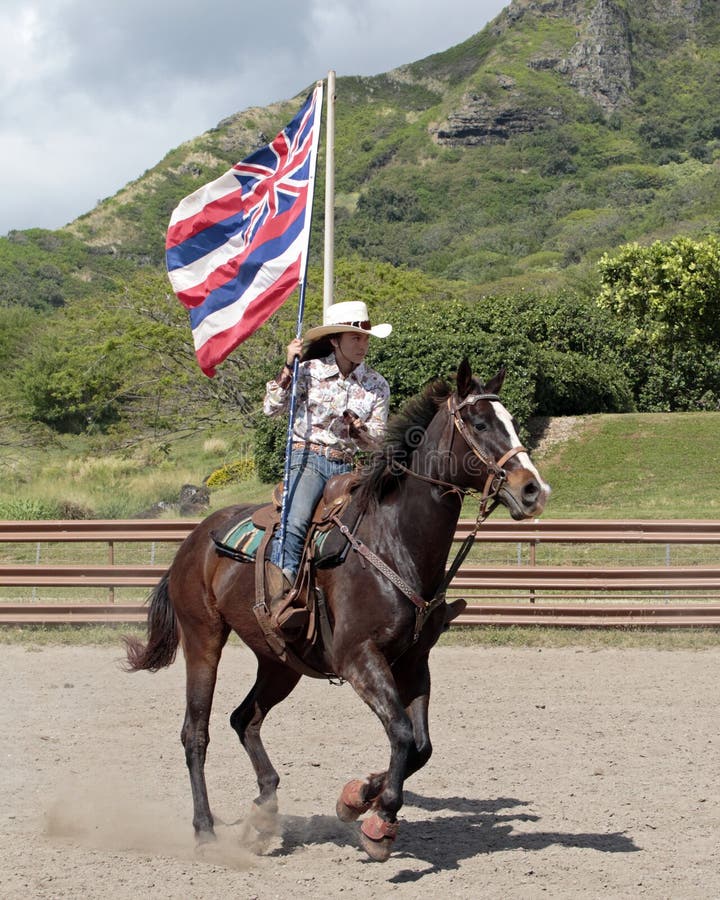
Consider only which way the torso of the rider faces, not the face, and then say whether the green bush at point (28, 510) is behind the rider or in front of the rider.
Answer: behind

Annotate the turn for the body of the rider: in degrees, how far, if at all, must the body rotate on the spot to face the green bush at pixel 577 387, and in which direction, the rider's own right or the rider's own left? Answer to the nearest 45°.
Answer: approximately 135° to the rider's own left

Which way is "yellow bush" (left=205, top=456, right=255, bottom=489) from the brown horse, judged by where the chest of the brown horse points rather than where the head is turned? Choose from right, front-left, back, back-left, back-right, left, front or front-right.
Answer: back-left

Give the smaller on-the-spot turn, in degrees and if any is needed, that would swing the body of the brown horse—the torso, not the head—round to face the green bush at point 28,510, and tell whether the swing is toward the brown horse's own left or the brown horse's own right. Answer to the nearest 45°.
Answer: approximately 135° to the brown horse's own left

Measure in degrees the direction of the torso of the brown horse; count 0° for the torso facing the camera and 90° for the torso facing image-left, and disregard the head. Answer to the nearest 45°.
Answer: approximately 315°

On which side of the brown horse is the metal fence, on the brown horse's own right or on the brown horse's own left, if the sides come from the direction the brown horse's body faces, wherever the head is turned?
on the brown horse's own left

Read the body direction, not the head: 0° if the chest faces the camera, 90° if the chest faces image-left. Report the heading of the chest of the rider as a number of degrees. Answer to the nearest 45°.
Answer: approximately 315°
